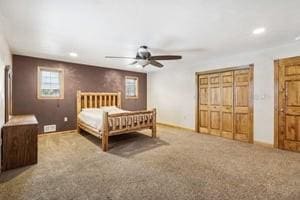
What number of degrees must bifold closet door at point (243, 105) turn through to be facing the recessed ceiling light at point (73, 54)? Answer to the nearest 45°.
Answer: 0° — it already faces it

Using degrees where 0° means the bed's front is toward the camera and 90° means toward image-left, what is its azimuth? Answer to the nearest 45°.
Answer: approximately 315°

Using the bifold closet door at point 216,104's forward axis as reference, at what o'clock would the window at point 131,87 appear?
The window is roughly at 2 o'clock from the bifold closet door.

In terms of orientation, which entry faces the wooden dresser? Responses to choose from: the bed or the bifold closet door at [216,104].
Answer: the bifold closet door

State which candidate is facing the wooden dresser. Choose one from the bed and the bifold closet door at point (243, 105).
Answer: the bifold closet door

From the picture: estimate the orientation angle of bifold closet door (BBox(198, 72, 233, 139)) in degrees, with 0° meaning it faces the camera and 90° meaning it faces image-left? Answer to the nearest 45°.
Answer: approximately 45°

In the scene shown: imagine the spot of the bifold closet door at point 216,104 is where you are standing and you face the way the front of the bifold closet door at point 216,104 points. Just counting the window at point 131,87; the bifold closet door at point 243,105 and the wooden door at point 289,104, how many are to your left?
2

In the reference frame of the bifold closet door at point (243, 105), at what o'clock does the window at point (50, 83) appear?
The window is roughly at 1 o'clock from the bifold closet door.

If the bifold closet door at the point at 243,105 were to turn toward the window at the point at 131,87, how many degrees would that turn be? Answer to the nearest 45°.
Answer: approximately 45° to its right

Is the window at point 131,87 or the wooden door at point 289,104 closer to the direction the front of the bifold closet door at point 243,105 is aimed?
the window

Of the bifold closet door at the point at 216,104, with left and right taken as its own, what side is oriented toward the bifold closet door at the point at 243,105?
left

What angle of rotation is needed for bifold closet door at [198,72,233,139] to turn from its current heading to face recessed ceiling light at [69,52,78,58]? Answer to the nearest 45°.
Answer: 0° — it already faces it

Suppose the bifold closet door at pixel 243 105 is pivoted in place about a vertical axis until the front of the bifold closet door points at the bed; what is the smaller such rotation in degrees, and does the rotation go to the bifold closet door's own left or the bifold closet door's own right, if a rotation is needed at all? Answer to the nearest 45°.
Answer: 0° — it already faces it
